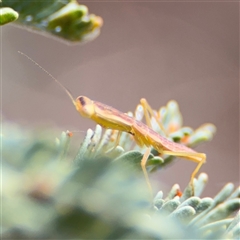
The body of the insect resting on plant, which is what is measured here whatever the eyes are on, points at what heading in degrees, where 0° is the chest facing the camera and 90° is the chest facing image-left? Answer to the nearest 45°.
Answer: approximately 90°
